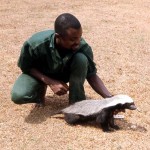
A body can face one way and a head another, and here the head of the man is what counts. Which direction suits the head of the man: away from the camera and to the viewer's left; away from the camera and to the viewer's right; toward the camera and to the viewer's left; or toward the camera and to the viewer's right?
toward the camera and to the viewer's right

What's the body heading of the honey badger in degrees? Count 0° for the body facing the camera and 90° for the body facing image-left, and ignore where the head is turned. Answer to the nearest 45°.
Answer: approximately 270°

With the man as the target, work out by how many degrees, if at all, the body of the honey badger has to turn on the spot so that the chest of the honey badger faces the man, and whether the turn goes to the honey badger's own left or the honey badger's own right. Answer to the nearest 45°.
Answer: approximately 135° to the honey badger's own left
